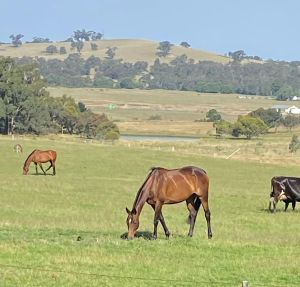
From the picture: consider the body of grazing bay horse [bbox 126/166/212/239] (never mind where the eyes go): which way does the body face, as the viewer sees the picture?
to the viewer's left
